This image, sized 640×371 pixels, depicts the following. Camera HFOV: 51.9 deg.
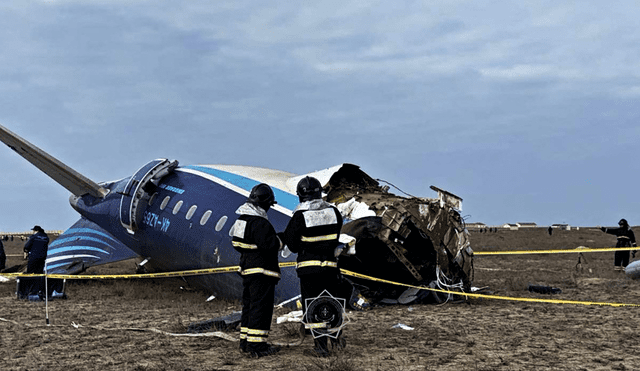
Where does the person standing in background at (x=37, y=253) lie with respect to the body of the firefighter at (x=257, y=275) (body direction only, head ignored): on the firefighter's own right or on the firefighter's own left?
on the firefighter's own left

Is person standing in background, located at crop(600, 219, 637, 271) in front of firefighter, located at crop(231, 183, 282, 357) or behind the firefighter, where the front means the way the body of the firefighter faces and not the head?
in front

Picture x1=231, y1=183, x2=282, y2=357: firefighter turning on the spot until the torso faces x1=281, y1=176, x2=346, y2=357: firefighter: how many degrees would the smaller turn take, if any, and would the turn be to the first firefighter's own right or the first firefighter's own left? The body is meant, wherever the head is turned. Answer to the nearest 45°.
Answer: approximately 45° to the first firefighter's own right

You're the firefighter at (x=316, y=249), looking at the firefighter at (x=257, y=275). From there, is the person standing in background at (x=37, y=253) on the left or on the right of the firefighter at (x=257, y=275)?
right

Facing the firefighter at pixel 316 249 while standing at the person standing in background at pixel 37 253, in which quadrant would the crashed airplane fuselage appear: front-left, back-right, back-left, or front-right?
front-left

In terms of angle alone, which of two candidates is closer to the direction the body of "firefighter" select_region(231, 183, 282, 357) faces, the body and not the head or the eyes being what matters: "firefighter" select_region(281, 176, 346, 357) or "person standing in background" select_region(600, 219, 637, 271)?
the person standing in background

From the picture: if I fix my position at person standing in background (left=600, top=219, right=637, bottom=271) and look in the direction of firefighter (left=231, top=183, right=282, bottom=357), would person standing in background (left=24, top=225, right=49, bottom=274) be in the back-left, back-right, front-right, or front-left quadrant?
front-right

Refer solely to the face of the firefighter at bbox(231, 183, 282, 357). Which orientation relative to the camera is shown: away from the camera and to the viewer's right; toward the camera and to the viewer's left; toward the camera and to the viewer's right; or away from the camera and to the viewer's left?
away from the camera and to the viewer's right

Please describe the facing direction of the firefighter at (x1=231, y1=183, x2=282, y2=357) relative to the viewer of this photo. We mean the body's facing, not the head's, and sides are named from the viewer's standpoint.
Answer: facing away from the viewer and to the right of the viewer
